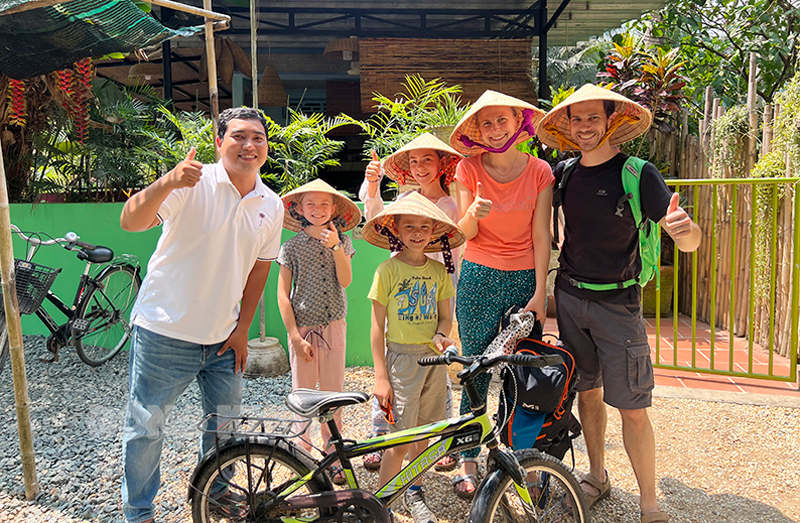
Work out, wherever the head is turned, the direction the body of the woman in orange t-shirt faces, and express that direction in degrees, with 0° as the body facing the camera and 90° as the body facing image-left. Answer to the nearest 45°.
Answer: approximately 0°

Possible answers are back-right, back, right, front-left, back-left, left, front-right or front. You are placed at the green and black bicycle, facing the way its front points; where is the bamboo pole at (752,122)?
front-left

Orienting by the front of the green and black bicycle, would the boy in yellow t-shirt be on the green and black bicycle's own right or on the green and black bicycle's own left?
on the green and black bicycle's own left

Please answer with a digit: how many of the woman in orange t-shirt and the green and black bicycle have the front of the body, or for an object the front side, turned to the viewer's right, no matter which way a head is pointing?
1

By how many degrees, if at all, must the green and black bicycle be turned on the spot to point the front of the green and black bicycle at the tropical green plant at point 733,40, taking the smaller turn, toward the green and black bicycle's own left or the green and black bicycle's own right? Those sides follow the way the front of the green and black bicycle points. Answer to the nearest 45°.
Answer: approximately 45° to the green and black bicycle's own left

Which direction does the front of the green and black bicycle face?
to the viewer's right

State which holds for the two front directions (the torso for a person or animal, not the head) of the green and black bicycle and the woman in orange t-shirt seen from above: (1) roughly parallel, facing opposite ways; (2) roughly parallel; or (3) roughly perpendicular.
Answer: roughly perpendicular
